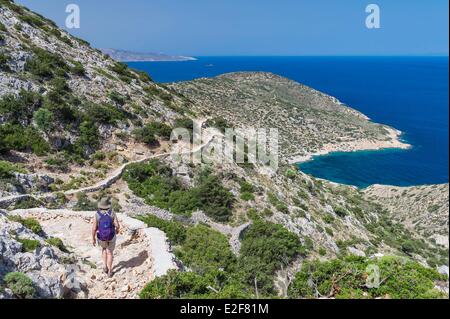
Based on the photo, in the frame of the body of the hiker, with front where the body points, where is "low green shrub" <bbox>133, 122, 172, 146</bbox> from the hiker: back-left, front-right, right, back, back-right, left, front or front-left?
front

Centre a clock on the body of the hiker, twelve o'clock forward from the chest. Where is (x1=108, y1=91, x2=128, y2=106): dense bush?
The dense bush is roughly at 12 o'clock from the hiker.

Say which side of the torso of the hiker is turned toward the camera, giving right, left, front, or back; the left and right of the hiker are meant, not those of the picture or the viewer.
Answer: back

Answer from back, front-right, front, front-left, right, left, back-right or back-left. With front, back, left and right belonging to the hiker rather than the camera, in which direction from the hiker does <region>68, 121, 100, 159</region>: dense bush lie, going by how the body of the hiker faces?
front

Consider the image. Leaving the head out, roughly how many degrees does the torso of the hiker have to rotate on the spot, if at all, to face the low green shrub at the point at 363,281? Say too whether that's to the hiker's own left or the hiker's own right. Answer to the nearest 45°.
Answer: approximately 90° to the hiker's own right

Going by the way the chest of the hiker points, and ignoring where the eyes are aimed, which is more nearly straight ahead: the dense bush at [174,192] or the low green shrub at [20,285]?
the dense bush

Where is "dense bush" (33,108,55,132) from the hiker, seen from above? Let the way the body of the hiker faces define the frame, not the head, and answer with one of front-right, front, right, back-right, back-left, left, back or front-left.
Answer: front

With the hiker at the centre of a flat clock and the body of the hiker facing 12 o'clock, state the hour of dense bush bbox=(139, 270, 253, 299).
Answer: The dense bush is roughly at 4 o'clock from the hiker.

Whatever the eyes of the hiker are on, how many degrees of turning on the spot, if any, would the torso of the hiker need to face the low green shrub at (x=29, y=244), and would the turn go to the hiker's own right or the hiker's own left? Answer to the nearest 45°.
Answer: approximately 90° to the hiker's own left

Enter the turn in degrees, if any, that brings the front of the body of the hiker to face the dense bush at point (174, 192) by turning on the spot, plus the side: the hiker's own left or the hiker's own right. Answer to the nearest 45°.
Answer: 0° — they already face it

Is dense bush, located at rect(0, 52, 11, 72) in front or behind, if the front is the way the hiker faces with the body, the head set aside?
in front

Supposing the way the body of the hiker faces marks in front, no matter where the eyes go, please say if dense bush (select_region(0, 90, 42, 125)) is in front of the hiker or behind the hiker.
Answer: in front

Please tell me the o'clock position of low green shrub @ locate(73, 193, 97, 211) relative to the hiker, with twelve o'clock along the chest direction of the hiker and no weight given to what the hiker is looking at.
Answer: The low green shrub is roughly at 12 o'clock from the hiker.
